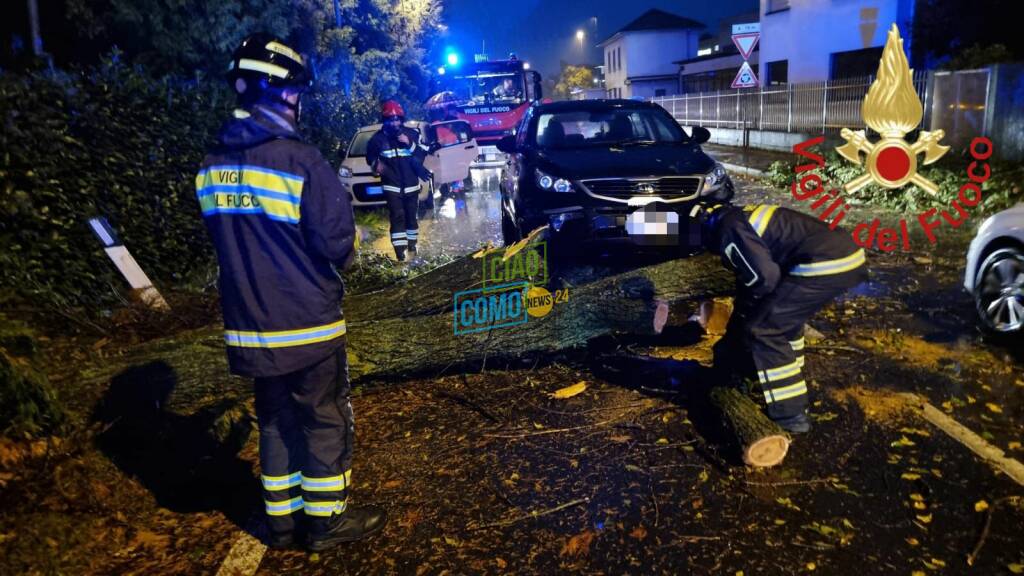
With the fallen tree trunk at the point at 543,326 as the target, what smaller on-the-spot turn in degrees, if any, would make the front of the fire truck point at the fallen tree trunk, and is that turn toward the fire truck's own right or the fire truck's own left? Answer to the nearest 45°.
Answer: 0° — it already faces it

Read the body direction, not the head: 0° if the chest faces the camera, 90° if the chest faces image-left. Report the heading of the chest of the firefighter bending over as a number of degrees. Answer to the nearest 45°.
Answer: approximately 90°

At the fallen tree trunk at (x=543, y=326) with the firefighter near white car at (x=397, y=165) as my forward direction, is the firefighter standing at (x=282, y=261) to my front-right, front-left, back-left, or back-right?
back-left

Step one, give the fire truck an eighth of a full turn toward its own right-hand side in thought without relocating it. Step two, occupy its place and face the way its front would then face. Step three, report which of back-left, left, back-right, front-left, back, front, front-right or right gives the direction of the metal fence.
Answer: left

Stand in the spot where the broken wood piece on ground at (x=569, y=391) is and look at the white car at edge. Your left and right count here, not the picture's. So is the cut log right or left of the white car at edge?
right

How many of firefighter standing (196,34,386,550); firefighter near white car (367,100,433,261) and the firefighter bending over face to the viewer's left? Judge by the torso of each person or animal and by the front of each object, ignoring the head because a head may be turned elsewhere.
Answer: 1

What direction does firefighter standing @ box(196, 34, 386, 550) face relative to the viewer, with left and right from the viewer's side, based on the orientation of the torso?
facing away from the viewer and to the right of the viewer

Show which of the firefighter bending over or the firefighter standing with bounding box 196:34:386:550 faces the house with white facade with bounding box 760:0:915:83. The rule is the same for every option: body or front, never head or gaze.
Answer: the firefighter standing

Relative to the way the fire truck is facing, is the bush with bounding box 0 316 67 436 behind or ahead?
ahead

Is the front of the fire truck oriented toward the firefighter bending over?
yes

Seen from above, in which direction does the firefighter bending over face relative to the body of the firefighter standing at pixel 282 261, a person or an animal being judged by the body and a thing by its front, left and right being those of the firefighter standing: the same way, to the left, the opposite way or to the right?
to the left

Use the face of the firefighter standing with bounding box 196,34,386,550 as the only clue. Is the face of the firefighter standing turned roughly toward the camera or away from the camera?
away from the camera

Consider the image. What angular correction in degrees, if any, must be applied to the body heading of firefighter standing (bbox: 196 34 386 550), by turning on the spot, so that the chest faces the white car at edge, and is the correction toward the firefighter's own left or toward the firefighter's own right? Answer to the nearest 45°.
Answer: approximately 45° to the firefighter's own right
